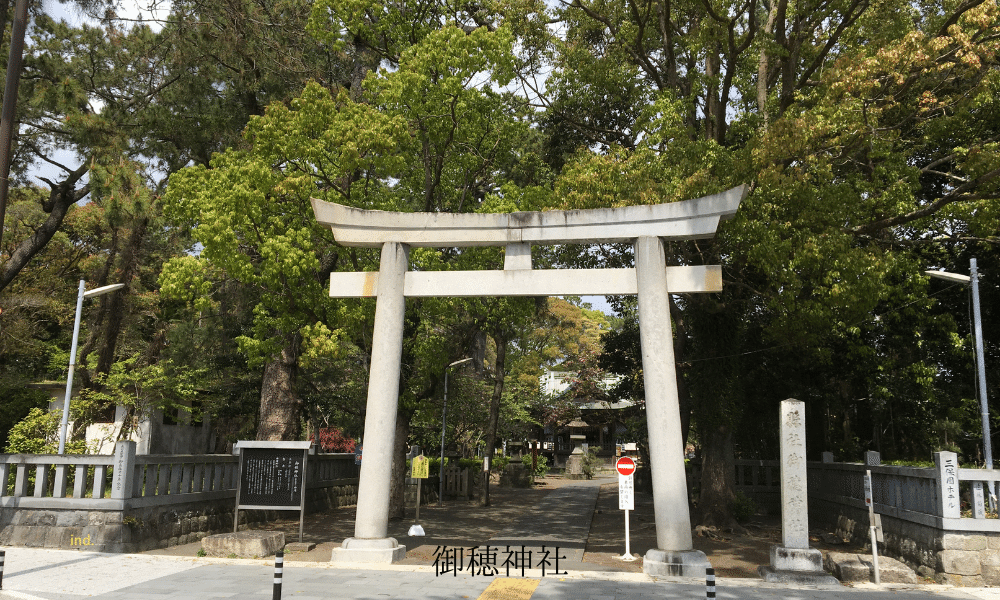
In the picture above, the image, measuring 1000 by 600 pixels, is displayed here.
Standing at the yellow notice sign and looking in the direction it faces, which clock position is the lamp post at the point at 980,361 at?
The lamp post is roughly at 10 o'clock from the yellow notice sign.

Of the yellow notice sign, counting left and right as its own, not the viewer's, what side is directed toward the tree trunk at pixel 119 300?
right

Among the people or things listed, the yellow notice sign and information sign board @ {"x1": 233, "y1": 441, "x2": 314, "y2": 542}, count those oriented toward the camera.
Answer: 2

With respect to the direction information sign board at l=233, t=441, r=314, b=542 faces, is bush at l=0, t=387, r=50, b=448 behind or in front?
behind

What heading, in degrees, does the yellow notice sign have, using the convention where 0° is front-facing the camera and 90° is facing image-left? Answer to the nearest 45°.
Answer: approximately 0°

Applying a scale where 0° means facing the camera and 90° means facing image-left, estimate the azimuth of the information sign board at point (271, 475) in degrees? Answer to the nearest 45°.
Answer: approximately 0°

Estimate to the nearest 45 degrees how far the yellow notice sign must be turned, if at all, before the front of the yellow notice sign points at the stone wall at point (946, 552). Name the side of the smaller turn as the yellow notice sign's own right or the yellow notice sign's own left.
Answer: approximately 45° to the yellow notice sign's own left

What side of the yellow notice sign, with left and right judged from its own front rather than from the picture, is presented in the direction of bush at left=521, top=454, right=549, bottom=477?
back

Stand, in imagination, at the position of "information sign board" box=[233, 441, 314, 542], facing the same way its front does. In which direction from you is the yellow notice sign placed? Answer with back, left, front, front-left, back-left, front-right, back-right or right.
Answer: back-left

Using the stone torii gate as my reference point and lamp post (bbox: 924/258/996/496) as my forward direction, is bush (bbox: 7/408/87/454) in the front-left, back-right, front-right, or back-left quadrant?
back-left

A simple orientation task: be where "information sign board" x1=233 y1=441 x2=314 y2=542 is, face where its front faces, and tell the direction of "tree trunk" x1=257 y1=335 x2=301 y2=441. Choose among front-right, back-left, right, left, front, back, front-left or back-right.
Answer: back

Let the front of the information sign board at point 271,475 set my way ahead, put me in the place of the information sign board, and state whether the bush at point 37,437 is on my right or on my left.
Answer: on my right

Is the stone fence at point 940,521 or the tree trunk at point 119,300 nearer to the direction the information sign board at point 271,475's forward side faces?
the stone fence
